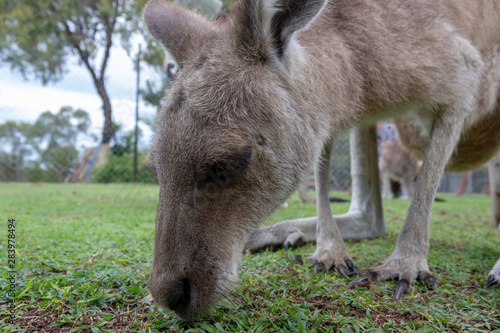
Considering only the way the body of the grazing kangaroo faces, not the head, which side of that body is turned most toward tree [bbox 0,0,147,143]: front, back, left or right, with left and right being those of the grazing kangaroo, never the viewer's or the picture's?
right

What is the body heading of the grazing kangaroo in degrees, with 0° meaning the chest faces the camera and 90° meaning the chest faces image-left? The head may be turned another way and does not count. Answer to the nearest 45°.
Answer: approximately 45°

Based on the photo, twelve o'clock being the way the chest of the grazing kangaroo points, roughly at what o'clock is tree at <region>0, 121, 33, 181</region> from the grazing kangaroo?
The tree is roughly at 3 o'clock from the grazing kangaroo.

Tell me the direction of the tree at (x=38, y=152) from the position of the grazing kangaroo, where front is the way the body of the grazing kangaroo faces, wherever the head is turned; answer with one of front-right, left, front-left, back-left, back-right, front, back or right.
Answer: right

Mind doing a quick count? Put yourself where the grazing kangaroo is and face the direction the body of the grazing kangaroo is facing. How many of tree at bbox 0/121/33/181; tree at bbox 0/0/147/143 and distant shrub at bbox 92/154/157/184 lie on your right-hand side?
3
